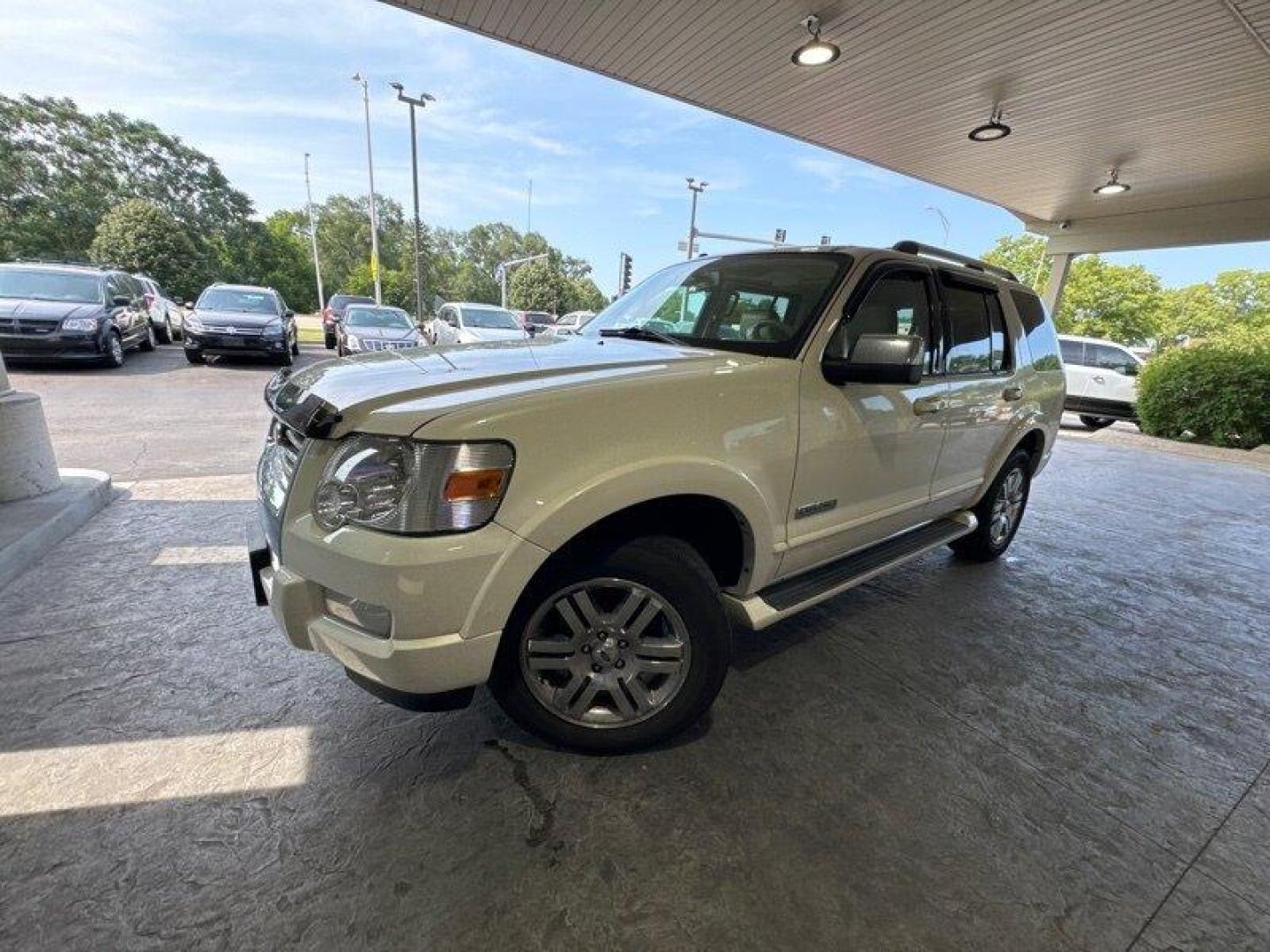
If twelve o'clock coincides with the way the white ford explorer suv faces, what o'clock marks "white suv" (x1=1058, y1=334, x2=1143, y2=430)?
The white suv is roughly at 6 o'clock from the white ford explorer suv.

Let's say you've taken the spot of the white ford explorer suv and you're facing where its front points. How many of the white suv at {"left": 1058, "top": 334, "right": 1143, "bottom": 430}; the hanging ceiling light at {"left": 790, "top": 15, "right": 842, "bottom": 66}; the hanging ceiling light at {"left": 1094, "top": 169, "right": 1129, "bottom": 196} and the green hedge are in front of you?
0

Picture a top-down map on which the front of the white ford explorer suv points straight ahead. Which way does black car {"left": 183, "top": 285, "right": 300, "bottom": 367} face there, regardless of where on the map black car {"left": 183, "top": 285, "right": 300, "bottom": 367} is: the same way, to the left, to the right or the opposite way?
to the left

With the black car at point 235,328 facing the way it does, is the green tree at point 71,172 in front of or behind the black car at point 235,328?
behind

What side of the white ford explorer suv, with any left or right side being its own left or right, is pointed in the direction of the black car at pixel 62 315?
right

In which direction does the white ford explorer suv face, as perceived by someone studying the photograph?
facing the viewer and to the left of the viewer

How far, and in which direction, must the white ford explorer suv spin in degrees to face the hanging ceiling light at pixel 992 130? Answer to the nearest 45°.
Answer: approximately 180°

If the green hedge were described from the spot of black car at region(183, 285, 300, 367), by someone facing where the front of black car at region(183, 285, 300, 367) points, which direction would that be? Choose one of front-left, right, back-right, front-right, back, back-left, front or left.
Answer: front-left

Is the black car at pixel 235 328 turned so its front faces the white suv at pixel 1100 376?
no

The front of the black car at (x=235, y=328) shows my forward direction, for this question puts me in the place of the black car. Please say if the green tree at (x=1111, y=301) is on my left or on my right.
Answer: on my left

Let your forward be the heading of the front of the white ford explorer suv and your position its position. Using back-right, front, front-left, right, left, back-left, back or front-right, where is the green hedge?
back

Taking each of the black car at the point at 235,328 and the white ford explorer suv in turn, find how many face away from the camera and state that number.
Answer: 0

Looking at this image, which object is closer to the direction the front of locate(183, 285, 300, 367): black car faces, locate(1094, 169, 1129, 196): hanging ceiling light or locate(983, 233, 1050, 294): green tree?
the hanging ceiling light

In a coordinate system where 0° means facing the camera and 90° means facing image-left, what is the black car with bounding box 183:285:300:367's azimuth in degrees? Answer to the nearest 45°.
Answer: approximately 0°

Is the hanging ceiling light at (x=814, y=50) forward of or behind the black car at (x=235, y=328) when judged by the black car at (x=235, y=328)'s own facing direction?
forward

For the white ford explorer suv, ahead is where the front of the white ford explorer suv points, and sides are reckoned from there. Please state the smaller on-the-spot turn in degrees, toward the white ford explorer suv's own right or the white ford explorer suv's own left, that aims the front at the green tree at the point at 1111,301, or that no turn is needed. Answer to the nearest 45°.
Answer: approximately 180°

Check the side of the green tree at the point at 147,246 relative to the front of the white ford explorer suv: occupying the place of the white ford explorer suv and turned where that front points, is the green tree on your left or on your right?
on your right

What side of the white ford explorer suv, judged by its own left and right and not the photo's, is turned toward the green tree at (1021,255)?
back

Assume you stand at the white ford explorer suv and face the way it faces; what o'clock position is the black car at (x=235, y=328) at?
The black car is roughly at 3 o'clock from the white ford explorer suv.
